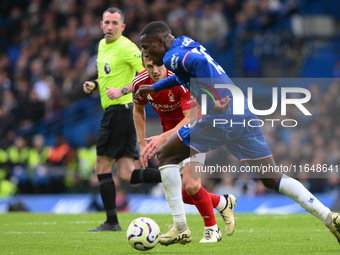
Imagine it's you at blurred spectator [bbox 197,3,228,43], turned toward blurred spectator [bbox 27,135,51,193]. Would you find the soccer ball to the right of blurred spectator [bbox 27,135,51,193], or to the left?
left

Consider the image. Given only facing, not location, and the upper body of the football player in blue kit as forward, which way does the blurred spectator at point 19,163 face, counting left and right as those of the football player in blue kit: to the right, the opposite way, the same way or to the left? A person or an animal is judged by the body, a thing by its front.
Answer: to the left

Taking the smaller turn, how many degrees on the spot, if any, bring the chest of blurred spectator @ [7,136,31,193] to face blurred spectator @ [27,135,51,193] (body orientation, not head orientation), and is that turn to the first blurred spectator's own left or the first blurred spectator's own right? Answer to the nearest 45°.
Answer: approximately 45° to the first blurred spectator's own left

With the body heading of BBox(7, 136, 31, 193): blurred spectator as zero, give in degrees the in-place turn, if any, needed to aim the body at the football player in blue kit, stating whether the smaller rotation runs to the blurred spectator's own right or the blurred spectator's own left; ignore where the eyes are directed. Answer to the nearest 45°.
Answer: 0° — they already face them

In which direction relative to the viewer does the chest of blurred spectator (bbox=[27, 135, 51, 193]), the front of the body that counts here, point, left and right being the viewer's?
facing the viewer

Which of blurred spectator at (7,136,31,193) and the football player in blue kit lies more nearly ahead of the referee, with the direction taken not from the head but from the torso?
the football player in blue kit

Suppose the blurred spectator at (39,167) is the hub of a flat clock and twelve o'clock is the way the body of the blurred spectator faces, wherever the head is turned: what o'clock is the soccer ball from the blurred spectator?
The soccer ball is roughly at 12 o'clock from the blurred spectator.

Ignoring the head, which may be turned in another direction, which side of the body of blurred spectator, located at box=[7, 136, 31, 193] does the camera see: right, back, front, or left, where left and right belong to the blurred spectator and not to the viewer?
front

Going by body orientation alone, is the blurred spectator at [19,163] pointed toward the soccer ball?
yes

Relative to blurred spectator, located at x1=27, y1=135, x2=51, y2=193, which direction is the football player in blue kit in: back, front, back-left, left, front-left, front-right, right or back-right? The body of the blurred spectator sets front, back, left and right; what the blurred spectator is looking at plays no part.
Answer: front

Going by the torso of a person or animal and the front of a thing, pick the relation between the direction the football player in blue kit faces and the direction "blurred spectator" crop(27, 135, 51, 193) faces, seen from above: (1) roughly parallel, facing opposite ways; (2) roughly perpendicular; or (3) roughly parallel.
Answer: roughly perpendicular

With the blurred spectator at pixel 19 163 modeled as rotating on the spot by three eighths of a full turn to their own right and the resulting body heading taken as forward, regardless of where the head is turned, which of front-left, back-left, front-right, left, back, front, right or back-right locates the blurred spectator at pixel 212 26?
back-right

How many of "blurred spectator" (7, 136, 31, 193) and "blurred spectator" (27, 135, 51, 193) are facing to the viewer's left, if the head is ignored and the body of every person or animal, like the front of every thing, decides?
0

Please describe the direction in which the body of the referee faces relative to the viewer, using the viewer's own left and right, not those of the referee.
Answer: facing the viewer and to the left of the viewer
